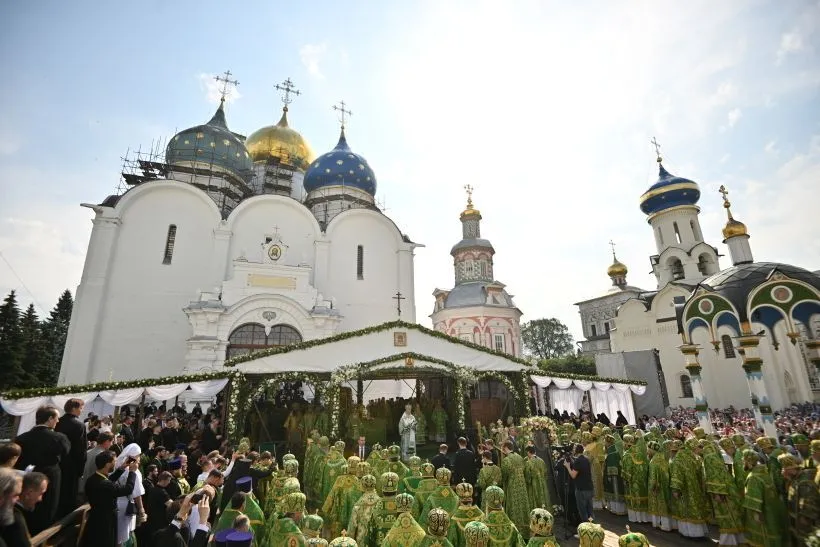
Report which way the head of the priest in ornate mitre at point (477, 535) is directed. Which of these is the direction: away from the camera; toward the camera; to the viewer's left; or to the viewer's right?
away from the camera

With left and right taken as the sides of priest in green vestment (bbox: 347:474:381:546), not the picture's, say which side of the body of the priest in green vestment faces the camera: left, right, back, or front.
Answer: back

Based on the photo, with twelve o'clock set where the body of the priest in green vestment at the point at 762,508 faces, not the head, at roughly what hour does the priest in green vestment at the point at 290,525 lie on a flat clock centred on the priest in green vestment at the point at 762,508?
the priest in green vestment at the point at 290,525 is roughly at 10 o'clock from the priest in green vestment at the point at 762,508.

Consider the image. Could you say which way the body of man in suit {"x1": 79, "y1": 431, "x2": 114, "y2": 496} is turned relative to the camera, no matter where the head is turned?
to the viewer's right

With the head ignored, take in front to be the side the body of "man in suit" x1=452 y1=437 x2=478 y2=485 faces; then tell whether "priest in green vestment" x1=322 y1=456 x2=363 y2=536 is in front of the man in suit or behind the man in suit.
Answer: behind

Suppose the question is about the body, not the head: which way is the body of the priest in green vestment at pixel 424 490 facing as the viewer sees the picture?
away from the camera

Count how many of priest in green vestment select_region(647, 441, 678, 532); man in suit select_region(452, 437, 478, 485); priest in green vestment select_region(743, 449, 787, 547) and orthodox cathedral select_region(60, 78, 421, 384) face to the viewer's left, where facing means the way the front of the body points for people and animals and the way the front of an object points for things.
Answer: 2

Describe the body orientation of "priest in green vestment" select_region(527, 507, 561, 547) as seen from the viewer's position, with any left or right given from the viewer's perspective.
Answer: facing away from the viewer

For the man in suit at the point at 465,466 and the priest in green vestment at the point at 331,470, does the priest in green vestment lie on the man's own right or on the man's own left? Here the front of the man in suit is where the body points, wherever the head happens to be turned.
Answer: on the man's own left

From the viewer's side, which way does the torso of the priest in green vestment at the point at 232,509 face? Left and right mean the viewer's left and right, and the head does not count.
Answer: facing away from the viewer and to the right of the viewer

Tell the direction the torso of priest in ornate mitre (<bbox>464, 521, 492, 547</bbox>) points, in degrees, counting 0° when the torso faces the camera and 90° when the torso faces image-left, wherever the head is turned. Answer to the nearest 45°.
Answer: approximately 180°

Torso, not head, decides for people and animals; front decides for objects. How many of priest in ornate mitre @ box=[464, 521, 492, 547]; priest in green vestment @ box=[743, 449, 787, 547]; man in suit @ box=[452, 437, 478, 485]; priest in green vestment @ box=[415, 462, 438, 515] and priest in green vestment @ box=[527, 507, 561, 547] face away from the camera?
4
